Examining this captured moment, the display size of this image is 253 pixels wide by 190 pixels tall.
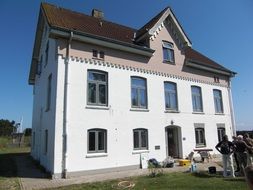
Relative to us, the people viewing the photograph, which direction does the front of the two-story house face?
facing the viewer and to the right of the viewer
